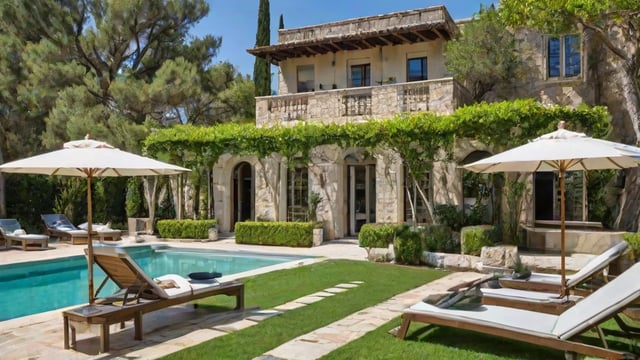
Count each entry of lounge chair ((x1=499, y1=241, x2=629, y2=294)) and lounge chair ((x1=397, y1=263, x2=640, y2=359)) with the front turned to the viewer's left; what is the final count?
2

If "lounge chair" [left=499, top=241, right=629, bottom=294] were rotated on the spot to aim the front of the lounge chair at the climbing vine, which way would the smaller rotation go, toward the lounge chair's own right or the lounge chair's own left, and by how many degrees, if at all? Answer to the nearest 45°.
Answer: approximately 45° to the lounge chair's own right

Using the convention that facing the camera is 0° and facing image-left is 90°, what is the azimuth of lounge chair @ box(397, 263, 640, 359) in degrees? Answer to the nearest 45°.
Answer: approximately 90°

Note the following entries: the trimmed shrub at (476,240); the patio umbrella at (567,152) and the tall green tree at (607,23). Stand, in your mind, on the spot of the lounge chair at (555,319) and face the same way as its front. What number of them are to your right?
3

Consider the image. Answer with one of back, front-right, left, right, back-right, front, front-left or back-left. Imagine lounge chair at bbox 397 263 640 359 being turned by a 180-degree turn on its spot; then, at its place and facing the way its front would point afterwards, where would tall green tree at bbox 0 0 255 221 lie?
back-left

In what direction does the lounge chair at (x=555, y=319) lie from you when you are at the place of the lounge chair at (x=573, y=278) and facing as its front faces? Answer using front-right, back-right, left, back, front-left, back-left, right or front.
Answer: left

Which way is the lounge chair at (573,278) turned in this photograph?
to the viewer's left

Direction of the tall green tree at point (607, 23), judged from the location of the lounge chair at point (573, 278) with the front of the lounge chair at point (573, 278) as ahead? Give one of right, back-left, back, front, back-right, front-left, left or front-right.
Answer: right

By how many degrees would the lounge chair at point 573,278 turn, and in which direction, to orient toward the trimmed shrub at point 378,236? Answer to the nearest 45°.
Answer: approximately 45° to its right

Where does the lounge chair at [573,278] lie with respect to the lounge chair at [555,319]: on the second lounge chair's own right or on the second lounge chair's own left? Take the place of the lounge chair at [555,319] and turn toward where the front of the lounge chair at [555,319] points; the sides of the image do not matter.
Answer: on the second lounge chair's own right

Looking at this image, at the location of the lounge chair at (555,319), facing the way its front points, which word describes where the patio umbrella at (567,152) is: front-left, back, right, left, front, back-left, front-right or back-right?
right

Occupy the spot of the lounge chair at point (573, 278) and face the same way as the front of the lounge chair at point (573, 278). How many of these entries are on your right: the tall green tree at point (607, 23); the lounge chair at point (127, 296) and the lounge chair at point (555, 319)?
1

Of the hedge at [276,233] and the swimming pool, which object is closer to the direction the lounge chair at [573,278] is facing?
the swimming pool

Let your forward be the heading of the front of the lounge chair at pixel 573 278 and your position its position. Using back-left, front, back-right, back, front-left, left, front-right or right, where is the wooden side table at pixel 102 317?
front-left
